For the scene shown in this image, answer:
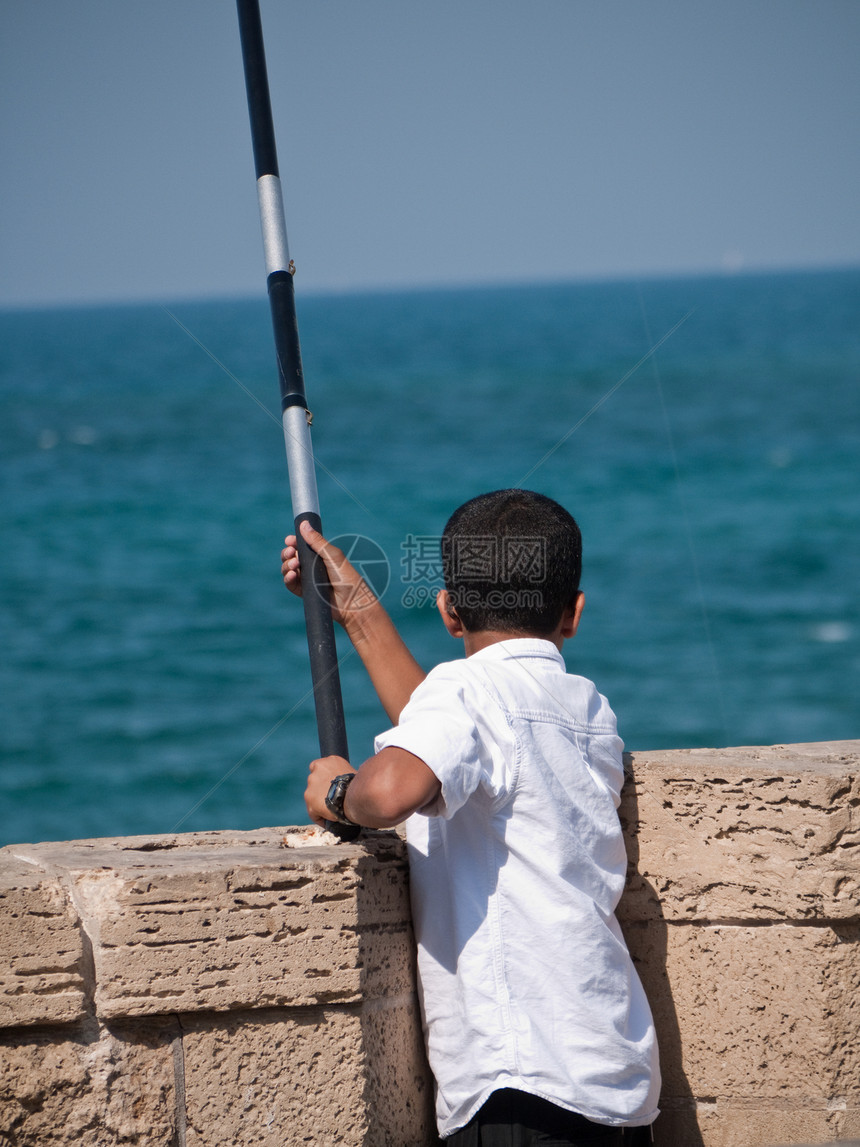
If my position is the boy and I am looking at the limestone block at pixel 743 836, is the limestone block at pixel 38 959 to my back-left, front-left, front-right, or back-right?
back-left

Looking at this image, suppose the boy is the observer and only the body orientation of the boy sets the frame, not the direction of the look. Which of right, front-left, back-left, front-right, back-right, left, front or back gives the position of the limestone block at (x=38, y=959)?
front-left

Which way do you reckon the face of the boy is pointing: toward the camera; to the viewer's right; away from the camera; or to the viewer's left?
away from the camera

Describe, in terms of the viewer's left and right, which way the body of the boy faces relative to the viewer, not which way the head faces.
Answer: facing away from the viewer and to the left of the viewer
